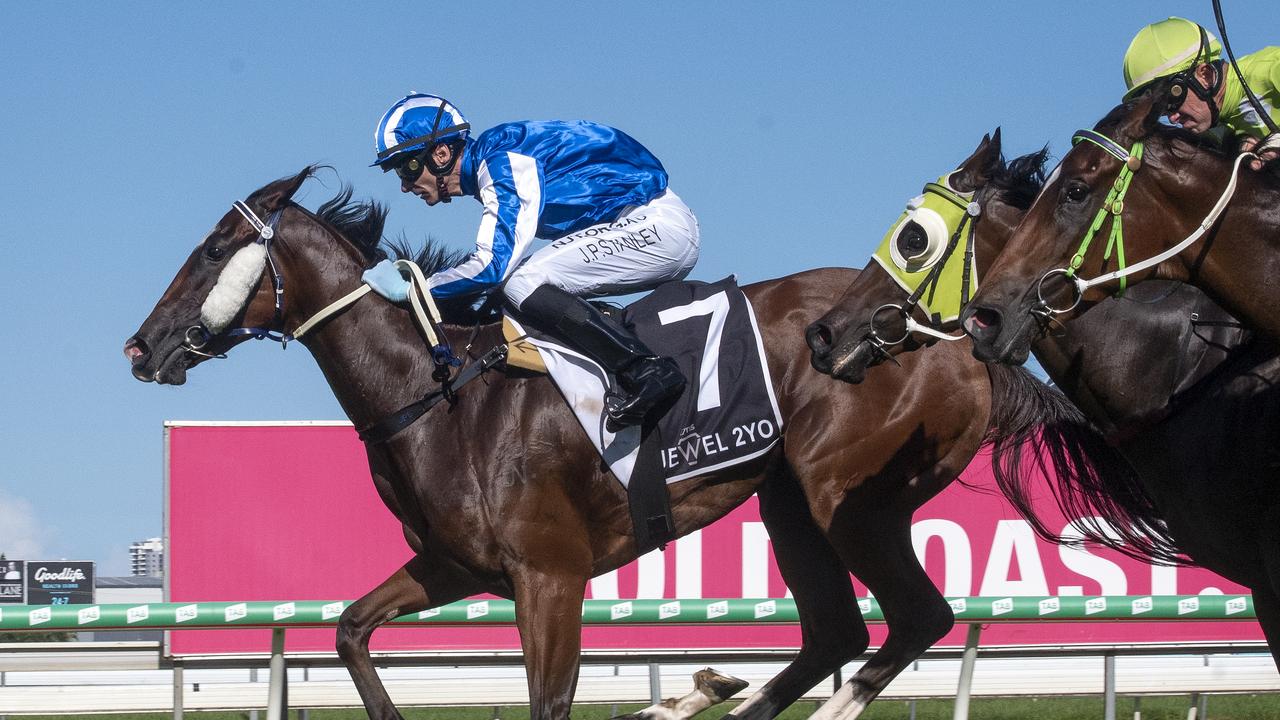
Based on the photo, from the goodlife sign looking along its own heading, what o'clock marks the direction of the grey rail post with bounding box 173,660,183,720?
The grey rail post is roughly at 12 o'clock from the goodlife sign.

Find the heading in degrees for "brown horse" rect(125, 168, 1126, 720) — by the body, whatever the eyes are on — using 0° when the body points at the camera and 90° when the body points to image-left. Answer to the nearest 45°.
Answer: approximately 90°

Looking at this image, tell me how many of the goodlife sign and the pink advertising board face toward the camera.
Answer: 2

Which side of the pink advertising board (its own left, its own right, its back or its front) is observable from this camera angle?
front

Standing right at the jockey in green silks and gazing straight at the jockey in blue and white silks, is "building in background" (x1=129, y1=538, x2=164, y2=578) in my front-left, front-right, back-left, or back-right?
front-right

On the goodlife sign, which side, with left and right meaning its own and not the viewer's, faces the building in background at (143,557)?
back

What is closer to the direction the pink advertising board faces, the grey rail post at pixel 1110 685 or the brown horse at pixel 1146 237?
the brown horse

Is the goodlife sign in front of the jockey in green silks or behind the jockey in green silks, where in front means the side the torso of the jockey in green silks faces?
in front

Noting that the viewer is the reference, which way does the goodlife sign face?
facing the viewer

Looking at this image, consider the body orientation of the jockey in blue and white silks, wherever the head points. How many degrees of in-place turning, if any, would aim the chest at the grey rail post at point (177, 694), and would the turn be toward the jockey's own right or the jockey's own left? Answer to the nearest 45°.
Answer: approximately 45° to the jockey's own right

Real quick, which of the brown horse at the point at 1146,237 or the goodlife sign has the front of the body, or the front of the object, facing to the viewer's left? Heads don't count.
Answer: the brown horse

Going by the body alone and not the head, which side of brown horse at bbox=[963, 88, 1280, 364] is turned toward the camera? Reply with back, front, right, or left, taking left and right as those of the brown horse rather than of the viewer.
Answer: left

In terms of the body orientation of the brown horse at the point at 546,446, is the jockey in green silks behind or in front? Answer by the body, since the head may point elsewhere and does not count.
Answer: behind

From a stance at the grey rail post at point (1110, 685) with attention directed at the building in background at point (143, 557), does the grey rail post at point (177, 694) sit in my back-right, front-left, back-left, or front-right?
front-left

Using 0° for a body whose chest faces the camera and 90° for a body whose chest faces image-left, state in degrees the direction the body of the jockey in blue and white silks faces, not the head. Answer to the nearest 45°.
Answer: approximately 90°

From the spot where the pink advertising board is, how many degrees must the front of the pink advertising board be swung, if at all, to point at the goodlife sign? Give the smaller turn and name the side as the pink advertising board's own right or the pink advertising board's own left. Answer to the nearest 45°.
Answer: approximately 135° to the pink advertising board's own right
